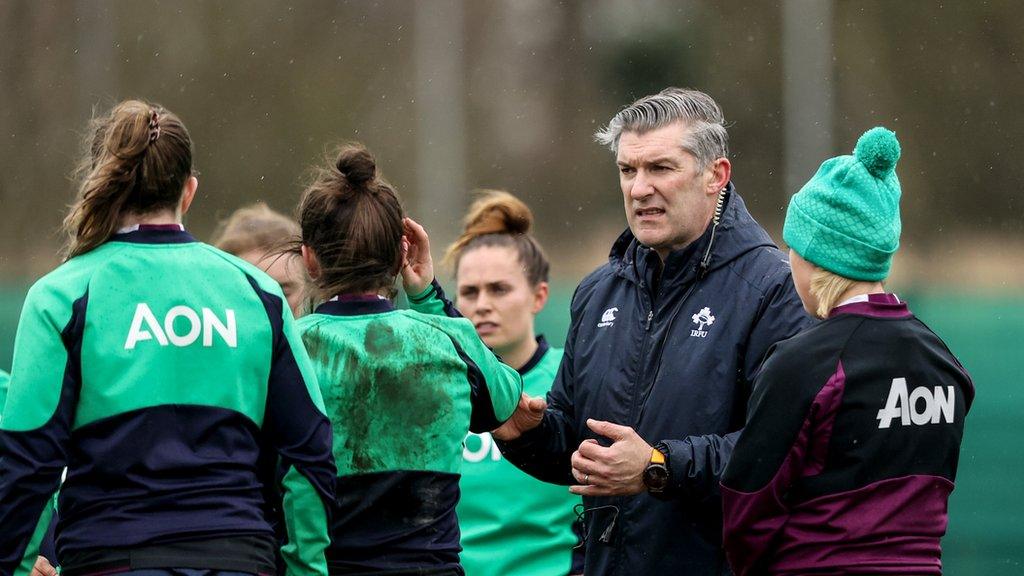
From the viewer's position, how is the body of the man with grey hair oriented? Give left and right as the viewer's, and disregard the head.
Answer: facing the viewer and to the left of the viewer
